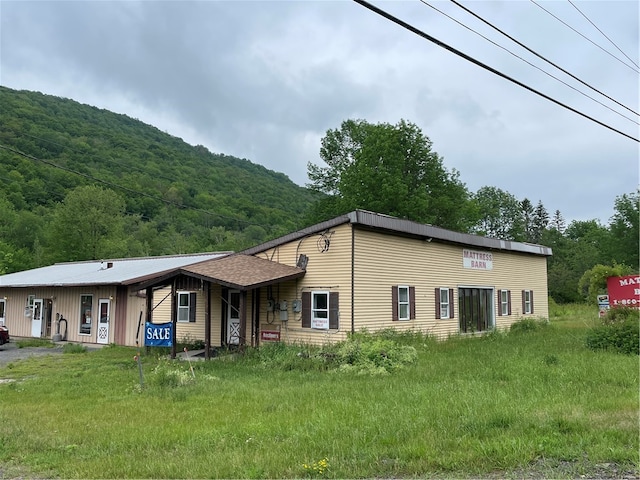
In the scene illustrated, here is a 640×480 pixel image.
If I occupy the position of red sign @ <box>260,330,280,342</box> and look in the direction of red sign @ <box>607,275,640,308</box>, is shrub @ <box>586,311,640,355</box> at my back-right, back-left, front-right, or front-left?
front-right

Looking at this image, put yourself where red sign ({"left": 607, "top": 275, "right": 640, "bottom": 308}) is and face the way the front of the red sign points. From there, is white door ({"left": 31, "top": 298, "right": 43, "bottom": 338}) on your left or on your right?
on your right

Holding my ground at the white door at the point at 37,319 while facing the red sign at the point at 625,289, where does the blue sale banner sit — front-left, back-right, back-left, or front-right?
front-right

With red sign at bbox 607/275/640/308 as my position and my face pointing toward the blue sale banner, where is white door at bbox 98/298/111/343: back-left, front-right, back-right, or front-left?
front-right

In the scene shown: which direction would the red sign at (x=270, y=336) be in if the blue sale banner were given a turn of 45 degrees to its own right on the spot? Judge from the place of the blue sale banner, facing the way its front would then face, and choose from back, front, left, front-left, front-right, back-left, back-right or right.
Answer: back-left

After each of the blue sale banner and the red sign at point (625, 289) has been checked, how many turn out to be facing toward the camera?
2

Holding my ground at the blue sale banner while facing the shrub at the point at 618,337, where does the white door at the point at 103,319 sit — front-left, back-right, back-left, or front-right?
back-left

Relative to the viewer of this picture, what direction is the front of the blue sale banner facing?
facing the viewer

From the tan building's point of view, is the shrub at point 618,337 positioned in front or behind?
in front
